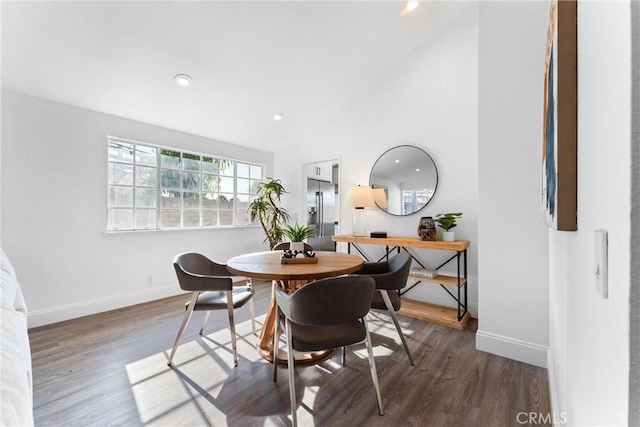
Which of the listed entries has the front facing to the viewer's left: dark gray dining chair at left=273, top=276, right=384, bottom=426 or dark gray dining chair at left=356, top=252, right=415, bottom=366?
dark gray dining chair at left=356, top=252, right=415, bottom=366

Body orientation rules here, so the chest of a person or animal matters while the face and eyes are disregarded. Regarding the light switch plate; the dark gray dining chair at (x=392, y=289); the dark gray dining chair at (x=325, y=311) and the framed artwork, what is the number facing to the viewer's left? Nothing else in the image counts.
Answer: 3

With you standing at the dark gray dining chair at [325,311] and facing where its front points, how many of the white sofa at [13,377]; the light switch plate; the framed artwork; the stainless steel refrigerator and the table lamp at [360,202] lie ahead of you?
2

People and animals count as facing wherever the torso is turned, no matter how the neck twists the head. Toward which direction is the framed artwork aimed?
to the viewer's left

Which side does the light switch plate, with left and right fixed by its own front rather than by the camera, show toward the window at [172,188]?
front

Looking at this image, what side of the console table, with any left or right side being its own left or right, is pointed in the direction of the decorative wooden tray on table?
front

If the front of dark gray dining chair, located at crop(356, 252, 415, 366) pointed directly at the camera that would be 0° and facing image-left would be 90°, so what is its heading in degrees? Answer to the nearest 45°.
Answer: approximately 90°

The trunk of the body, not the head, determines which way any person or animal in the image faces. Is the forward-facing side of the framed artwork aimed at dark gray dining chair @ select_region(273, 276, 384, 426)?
yes

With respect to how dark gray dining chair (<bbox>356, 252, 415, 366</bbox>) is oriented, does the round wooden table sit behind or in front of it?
in front

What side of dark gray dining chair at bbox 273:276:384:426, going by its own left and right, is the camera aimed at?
back

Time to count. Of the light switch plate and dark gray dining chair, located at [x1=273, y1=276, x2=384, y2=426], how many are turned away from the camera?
1

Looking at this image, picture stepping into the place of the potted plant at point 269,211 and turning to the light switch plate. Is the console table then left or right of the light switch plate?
left

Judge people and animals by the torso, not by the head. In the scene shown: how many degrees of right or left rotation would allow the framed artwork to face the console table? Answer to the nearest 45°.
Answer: approximately 45° to its right

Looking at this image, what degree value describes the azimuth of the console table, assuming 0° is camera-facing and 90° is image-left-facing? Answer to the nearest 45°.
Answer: approximately 45°

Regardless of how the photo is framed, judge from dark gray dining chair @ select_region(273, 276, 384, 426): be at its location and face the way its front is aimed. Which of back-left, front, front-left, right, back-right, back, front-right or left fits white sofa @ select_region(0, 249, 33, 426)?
back-left
